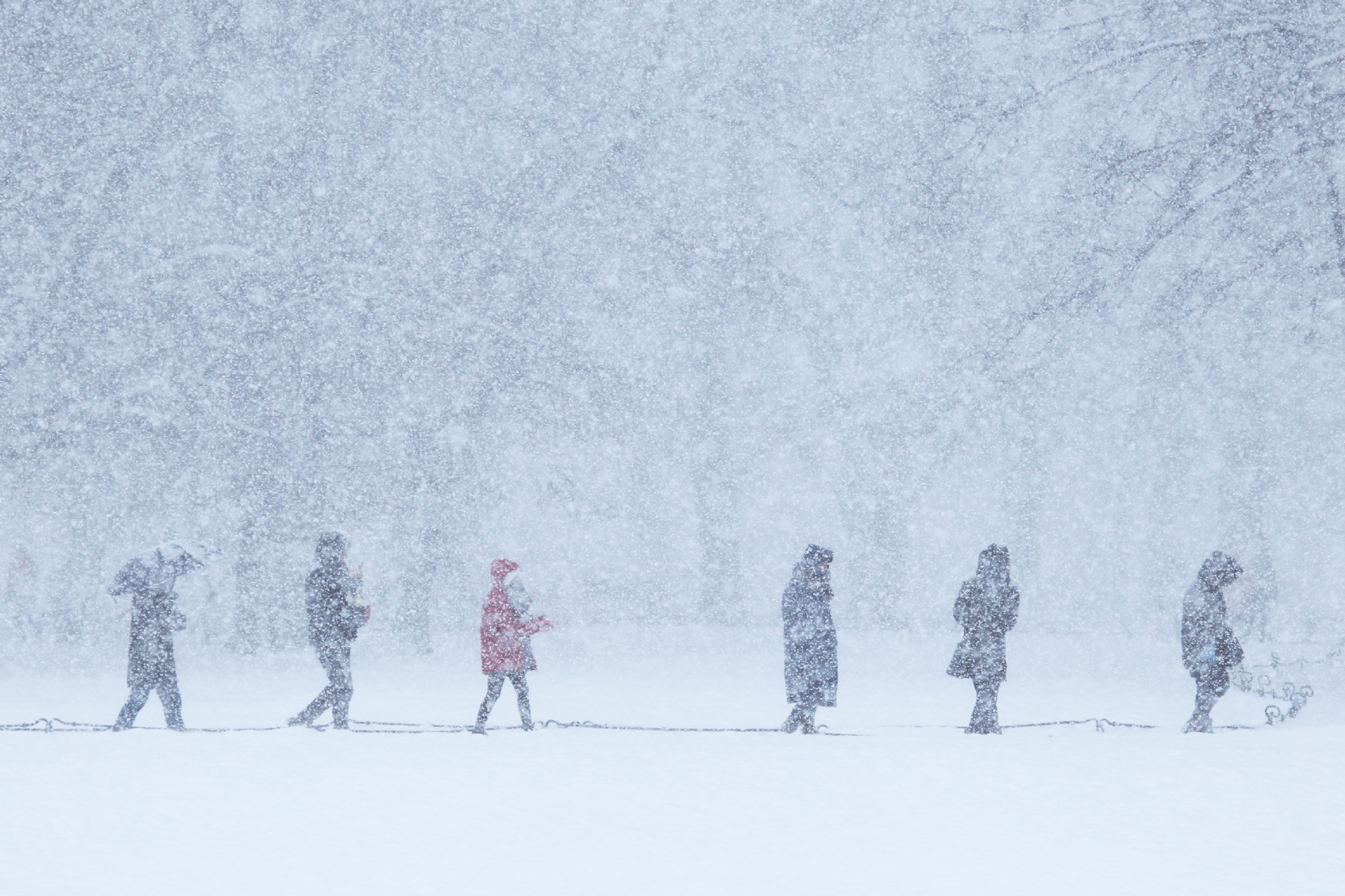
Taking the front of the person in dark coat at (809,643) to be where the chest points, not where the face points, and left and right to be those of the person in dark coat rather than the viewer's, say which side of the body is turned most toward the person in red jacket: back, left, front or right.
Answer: back

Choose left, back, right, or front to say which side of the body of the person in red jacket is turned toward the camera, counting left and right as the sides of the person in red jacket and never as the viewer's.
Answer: right

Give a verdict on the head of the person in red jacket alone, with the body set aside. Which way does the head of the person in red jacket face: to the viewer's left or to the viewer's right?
to the viewer's right

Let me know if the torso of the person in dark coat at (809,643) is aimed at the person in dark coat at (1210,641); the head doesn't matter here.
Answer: yes

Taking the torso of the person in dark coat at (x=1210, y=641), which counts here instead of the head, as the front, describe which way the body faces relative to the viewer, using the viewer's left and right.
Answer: facing to the right of the viewer

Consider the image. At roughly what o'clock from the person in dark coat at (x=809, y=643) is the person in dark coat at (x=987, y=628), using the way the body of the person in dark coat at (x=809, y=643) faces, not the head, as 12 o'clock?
the person in dark coat at (x=987, y=628) is roughly at 12 o'clock from the person in dark coat at (x=809, y=643).

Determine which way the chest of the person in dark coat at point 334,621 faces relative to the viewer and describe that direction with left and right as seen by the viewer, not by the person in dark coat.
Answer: facing to the right of the viewer

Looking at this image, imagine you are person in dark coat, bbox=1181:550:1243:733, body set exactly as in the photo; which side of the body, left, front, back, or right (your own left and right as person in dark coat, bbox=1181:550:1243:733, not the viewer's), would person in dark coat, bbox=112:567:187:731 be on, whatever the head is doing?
back

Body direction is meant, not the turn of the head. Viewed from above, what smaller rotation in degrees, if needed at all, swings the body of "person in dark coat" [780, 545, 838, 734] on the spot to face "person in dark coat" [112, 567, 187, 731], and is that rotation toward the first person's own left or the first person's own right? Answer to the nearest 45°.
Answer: approximately 180°

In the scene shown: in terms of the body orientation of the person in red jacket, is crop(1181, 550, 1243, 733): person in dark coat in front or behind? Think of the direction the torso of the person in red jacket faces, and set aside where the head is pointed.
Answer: in front
